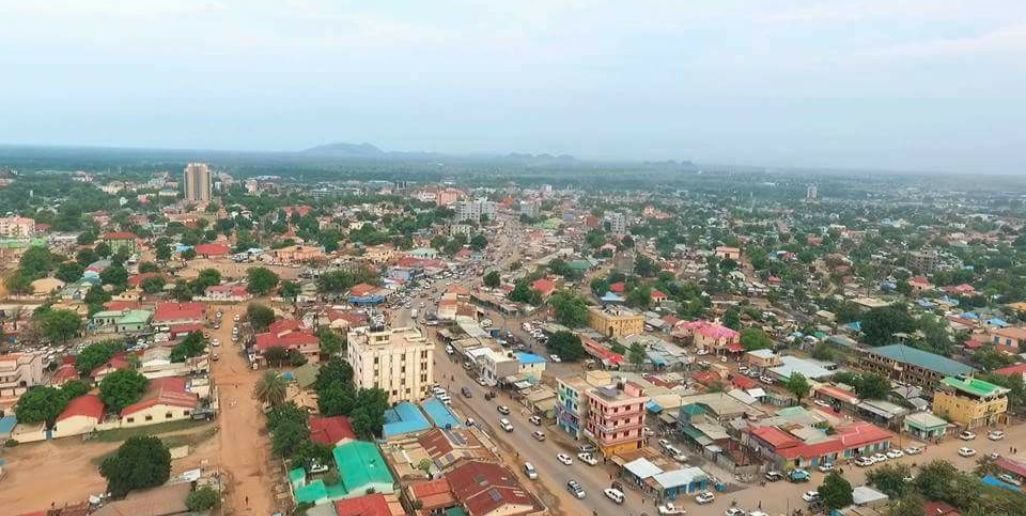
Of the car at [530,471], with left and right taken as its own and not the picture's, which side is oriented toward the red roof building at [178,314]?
back
